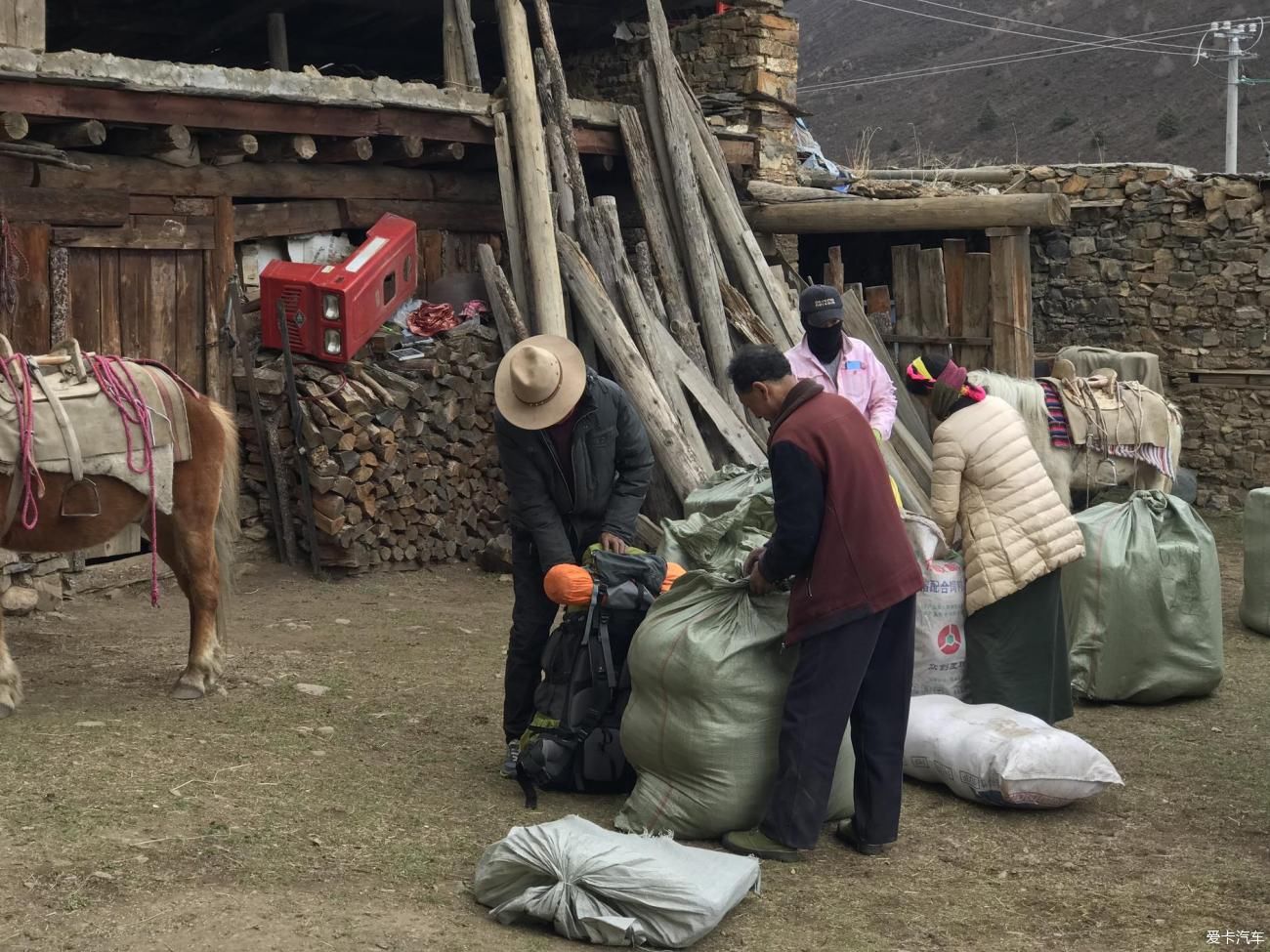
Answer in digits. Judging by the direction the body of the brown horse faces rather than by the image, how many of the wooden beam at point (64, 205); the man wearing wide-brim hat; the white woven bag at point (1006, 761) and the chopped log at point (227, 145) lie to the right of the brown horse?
2

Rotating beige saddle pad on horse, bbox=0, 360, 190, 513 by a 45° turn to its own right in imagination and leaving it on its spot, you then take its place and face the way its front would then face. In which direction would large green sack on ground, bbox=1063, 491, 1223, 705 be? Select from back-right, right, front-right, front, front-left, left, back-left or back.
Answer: back-right

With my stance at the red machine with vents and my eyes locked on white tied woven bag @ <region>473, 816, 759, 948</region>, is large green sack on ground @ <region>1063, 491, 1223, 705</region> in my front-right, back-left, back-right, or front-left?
front-left

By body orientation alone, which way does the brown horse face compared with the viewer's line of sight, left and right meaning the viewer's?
facing to the left of the viewer

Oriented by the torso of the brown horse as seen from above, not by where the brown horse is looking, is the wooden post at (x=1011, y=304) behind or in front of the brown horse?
behind

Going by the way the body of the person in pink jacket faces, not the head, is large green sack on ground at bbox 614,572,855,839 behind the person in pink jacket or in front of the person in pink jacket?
in front

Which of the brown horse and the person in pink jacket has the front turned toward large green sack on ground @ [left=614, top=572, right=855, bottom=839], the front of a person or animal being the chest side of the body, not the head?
the person in pink jacket

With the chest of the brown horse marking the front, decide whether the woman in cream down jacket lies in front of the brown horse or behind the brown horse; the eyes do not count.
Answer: behind

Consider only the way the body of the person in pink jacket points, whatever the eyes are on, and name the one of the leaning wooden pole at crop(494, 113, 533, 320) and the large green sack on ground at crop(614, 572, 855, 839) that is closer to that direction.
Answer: the large green sack on ground

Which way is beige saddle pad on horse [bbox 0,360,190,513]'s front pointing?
to the viewer's left

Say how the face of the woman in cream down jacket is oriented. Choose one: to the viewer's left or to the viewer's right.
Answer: to the viewer's left

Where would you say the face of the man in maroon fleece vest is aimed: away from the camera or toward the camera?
away from the camera

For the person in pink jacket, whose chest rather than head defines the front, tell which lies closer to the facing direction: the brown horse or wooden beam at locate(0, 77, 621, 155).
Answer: the brown horse

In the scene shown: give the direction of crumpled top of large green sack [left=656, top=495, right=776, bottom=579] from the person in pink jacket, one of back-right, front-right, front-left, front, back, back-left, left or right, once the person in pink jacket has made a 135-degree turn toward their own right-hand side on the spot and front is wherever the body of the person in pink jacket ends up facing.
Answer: left

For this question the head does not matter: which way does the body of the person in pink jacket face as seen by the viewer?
toward the camera
